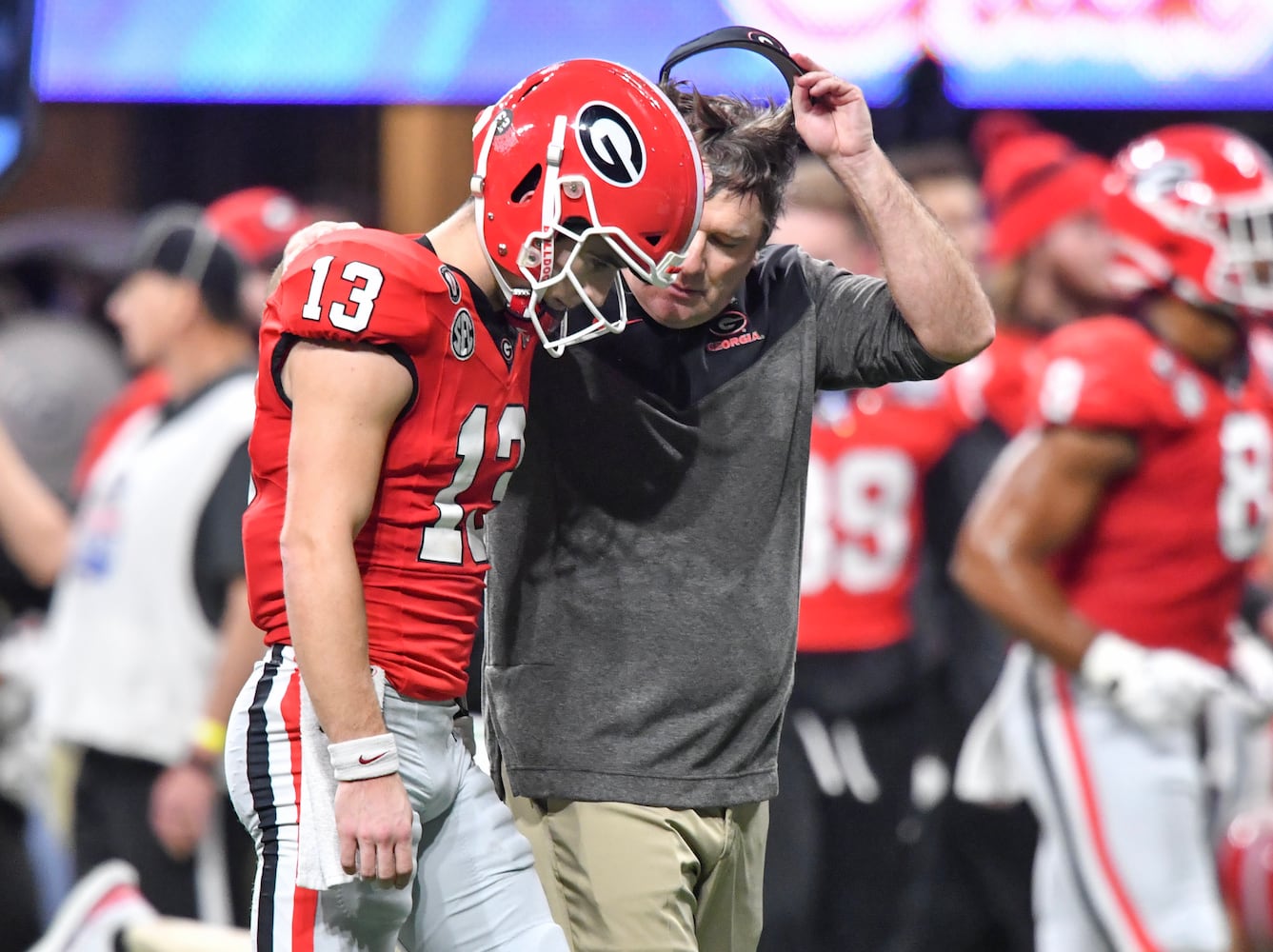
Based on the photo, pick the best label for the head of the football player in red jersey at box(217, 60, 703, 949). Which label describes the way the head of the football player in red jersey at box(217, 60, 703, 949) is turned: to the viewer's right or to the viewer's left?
to the viewer's right

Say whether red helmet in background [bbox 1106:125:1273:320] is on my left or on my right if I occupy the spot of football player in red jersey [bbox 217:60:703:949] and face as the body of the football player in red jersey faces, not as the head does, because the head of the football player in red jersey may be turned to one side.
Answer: on my left

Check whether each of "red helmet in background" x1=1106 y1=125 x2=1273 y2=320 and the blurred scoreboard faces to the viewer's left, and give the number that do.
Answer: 0

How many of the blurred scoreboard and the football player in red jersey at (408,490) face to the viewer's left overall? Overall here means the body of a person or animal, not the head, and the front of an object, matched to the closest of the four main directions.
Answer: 0

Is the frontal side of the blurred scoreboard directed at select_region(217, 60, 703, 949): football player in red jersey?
yes

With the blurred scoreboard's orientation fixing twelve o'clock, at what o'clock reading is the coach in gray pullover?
The coach in gray pullover is roughly at 12 o'clock from the blurred scoreboard.

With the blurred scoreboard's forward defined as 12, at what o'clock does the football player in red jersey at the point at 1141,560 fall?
The football player in red jersey is roughly at 11 o'clock from the blurred scoreboard.

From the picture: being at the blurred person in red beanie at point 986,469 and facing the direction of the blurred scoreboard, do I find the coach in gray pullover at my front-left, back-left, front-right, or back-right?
back-left

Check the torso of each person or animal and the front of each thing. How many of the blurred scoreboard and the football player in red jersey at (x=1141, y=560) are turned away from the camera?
0

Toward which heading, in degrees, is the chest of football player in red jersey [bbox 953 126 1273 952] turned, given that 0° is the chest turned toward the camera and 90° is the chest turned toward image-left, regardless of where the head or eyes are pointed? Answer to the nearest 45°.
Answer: approximately 315°
